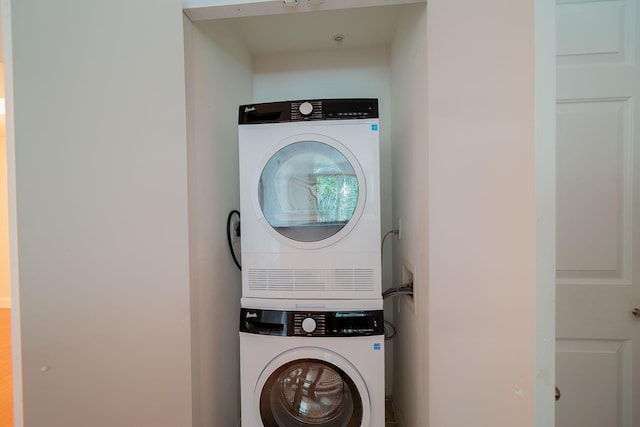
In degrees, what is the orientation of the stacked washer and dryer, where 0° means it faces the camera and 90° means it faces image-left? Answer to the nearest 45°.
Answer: approximately 0°

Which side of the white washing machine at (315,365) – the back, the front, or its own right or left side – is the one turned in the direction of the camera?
front

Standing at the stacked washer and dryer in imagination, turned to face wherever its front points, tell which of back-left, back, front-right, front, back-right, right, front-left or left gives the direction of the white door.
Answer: left

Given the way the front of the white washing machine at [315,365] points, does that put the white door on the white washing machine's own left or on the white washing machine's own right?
on the white washing machine's own left
